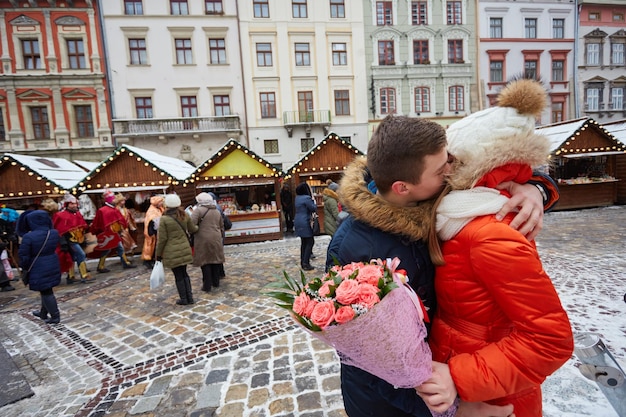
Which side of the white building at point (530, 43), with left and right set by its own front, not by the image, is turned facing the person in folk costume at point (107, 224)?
front

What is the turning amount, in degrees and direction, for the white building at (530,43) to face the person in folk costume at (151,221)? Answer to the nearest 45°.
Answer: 0° — it already faces them

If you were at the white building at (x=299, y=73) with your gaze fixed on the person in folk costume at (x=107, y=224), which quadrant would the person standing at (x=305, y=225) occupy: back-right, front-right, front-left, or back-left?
front-left

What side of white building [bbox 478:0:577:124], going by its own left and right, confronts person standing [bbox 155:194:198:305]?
front

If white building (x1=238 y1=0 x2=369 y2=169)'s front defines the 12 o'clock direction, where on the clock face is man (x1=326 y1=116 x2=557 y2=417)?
The man is roughly at 12 o'clock from the white building.

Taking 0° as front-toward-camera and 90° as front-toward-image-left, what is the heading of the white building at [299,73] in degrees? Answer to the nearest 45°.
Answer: approximately 0°

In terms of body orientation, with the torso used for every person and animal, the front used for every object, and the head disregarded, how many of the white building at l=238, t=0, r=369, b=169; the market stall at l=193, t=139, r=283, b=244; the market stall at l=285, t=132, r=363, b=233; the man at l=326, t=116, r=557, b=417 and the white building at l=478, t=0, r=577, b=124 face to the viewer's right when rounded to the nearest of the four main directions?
1

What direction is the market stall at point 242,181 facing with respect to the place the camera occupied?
facing the viewer

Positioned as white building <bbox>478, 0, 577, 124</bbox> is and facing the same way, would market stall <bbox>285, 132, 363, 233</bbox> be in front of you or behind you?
in front

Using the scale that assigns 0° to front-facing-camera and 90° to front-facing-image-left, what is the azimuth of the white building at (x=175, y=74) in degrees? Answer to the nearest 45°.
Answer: approximately 0°

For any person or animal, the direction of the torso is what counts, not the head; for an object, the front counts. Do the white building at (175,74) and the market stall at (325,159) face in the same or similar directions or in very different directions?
same or similar directions

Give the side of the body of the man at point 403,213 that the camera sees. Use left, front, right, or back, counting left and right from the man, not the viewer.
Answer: right

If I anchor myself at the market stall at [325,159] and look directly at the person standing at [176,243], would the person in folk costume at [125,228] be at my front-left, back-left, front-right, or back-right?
front-right

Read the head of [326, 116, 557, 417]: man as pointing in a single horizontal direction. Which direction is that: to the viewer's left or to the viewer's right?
to the viewer's right

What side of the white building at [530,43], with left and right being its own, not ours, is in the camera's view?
front

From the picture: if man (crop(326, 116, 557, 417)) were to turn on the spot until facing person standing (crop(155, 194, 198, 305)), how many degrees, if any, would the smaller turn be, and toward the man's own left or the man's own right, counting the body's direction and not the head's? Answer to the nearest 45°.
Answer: approximately 135° to the man's own left

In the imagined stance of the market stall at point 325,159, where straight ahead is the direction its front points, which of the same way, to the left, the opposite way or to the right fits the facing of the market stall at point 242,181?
the same way

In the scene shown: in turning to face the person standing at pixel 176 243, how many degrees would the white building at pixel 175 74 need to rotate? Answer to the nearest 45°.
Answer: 0° — it already faces them
